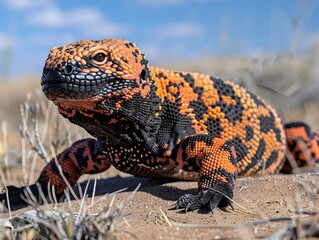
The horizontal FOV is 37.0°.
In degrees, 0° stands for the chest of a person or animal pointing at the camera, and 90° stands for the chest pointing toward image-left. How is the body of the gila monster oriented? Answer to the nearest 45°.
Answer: approximately 45°
